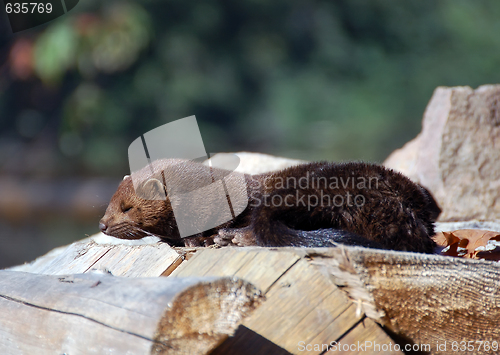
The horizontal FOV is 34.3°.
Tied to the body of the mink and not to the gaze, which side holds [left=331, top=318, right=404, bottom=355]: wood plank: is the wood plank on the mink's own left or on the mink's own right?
on the mink's own left

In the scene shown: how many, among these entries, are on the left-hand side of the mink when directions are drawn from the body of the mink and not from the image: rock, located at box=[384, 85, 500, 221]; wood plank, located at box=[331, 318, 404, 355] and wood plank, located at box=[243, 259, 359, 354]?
2

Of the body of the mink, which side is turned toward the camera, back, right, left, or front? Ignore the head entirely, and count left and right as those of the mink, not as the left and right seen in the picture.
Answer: left

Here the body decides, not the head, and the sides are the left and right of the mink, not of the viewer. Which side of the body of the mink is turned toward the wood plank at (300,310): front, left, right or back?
left

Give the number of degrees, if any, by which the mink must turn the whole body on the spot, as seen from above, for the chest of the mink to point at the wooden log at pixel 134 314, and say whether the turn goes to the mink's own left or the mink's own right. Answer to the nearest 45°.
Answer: approximately 45° to the mink's own left
